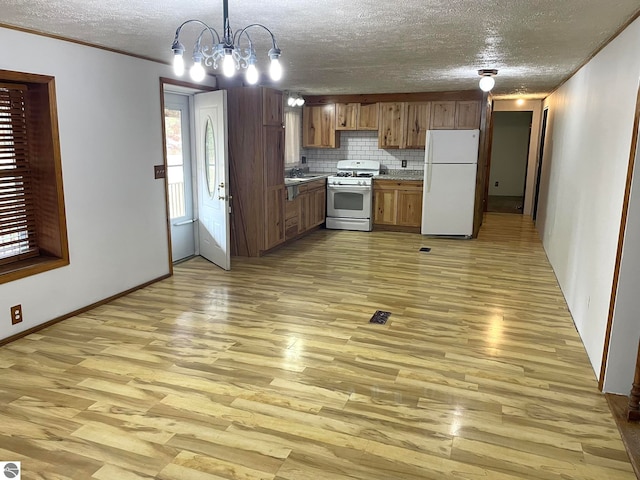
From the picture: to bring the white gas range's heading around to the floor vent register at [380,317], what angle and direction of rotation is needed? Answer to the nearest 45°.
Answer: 0° — it already faces it

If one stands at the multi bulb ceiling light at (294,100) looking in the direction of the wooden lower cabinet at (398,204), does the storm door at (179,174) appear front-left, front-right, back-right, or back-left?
back-right

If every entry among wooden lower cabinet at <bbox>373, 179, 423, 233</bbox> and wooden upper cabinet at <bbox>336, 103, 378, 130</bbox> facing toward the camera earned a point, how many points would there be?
2

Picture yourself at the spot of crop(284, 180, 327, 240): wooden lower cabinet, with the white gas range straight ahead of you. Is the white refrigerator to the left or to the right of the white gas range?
right

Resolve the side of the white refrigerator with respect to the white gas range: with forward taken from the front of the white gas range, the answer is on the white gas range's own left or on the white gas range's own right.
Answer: on the white gas range's own left

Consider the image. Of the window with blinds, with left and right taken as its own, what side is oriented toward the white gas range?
left

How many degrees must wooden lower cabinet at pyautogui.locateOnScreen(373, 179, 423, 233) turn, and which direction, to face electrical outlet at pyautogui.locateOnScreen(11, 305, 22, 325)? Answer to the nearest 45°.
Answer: approximately 45° to its right

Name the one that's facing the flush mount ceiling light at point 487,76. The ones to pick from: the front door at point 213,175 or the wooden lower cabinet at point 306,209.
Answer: the wooden lower cabinet

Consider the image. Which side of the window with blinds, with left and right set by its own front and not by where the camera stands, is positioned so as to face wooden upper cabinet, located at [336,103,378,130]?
left

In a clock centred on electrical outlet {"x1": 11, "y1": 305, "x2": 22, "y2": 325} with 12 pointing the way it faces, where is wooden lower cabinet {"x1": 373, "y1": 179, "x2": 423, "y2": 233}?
The wooden lower cabinet is roughly at 10 o'clock from the electrical outlet.

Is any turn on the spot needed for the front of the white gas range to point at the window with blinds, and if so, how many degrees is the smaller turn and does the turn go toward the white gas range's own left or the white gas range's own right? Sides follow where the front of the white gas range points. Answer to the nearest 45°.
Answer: approximately 45° to the white gas range's own right

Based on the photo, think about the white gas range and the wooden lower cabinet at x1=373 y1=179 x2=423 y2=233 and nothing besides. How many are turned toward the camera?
2
